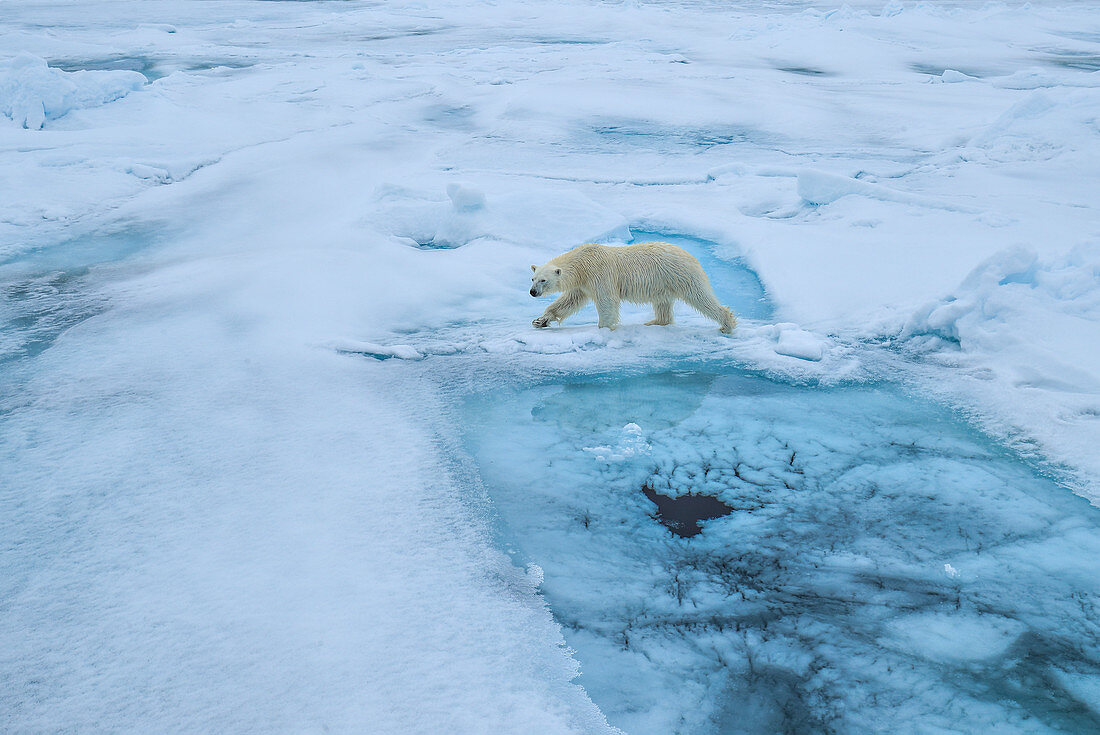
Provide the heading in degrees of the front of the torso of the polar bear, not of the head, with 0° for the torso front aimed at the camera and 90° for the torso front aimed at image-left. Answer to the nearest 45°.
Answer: approximately 90°
